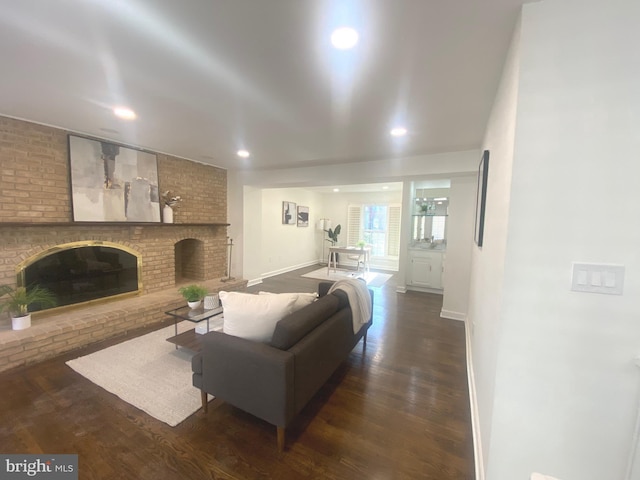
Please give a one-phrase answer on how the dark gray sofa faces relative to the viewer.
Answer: facing away from the viewer and to the left of the viewer

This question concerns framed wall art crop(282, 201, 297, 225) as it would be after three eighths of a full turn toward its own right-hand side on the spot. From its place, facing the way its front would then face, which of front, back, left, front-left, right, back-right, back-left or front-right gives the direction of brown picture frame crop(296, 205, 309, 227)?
back-right

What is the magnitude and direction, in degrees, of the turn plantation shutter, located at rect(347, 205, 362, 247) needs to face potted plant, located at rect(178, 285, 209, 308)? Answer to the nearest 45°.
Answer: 0° — it already faces it

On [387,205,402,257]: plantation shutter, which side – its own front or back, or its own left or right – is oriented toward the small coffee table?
front

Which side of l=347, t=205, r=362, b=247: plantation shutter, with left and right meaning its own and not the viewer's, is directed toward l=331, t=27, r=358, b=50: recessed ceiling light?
front

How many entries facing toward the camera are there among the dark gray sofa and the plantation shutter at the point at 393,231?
1

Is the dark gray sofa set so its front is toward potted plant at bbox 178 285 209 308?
yes

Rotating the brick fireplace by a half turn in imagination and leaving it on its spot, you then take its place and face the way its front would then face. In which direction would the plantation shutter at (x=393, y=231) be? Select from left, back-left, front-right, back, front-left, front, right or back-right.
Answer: back-right

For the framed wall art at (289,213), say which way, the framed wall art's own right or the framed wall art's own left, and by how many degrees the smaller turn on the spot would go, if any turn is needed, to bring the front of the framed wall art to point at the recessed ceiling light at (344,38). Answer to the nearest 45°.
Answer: approximately 45° to the framed wall art's own right

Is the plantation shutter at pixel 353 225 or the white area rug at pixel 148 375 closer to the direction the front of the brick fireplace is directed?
the white area rug

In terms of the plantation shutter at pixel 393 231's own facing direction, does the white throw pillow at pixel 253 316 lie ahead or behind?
ahead

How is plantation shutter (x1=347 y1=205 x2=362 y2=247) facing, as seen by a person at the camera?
facing the viewer

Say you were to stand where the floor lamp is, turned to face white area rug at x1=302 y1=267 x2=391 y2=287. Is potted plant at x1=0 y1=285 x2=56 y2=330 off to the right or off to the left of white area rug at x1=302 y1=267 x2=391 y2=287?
right

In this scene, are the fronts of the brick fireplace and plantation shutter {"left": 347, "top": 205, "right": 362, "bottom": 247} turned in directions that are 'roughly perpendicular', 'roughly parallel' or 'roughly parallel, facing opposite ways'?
roughly perpendicular

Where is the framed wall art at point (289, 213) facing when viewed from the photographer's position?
facing the viewer and to the right of the viewer

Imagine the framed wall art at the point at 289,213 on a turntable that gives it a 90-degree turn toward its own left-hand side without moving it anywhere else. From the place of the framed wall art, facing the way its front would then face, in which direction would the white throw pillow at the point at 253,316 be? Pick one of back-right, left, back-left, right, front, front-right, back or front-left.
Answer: back-right

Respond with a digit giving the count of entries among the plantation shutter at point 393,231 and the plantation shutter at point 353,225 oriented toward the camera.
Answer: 2
